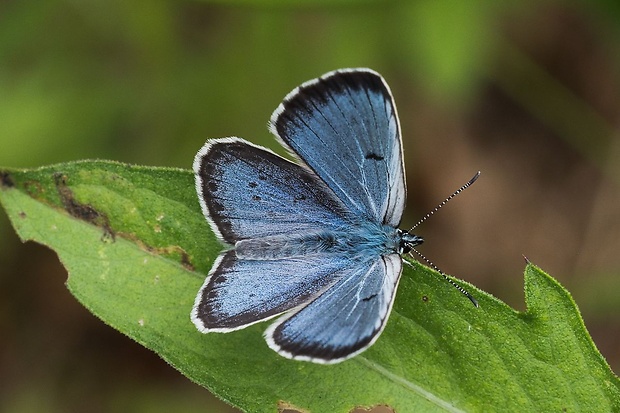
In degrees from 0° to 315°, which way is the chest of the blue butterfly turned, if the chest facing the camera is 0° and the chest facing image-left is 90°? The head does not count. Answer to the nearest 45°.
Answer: approximately 270°
